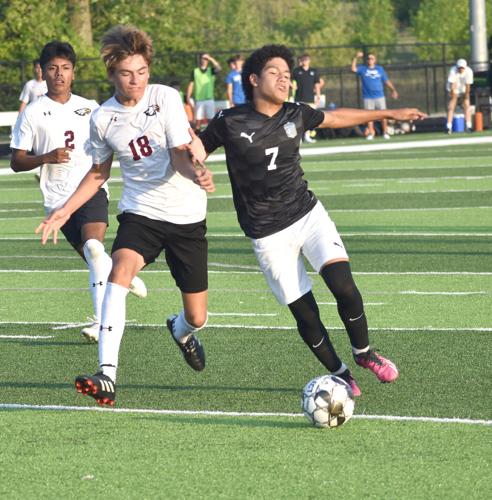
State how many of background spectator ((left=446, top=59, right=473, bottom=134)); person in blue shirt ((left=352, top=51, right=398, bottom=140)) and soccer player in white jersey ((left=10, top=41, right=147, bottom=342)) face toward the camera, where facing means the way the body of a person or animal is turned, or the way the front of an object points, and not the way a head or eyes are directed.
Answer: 3

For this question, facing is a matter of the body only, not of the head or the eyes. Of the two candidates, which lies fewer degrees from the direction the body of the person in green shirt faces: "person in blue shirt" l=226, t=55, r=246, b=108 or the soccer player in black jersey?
the soccer player in black jersey

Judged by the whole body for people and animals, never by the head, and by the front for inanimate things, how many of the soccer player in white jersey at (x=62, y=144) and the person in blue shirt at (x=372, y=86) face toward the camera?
2

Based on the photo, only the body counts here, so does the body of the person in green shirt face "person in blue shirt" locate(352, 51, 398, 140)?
no

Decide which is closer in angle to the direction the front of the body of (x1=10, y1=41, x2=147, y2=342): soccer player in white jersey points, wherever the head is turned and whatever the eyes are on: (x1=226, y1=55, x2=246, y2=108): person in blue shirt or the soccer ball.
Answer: the soccer ball

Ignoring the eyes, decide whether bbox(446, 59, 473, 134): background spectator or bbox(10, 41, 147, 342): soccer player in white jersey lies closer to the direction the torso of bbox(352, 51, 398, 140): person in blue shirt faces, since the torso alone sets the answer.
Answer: the soccer player in white jersey

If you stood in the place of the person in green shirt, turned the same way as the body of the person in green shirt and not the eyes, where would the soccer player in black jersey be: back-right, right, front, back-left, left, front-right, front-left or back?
front

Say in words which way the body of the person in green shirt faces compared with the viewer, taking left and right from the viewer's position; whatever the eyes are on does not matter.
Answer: facing the viewer

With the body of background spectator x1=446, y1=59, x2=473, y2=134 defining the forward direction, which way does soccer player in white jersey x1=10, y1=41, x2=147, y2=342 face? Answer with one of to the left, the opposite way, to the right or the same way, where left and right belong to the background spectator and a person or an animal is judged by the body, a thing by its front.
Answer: the same way

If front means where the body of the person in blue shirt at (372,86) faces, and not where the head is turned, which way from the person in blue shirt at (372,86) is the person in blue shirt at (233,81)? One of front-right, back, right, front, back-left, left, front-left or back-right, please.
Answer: right

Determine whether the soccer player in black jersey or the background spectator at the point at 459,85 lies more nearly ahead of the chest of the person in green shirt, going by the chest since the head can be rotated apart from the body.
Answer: the soccer player in black jersey

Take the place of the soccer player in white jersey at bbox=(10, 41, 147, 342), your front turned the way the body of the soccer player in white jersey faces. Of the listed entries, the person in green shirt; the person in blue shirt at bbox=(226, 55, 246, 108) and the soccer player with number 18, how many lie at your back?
2

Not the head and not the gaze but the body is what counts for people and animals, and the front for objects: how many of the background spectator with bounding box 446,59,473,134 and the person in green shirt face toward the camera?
2

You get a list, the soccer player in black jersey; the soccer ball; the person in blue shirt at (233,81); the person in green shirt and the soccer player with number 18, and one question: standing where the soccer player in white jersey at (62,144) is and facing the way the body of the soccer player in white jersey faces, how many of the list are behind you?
2

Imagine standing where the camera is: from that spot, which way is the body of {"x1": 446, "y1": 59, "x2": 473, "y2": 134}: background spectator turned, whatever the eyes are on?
toward the camera

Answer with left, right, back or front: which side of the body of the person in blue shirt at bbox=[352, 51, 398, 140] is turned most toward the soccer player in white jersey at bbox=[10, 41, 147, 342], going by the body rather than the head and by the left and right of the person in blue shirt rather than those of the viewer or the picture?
front

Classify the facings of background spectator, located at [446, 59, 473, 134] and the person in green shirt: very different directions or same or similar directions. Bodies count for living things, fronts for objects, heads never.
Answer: same or similar directions

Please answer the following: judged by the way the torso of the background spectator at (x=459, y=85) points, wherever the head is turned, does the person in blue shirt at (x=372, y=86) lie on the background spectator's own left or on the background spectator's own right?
on the background spectator's own right

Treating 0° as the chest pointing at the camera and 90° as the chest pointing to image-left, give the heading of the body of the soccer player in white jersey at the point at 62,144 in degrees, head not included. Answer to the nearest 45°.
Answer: approximately 0°

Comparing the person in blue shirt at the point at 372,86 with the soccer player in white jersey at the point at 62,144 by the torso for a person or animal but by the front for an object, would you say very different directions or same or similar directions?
same or similar directions

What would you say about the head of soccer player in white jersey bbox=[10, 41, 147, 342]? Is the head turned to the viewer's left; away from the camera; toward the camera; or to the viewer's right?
toward the camera
